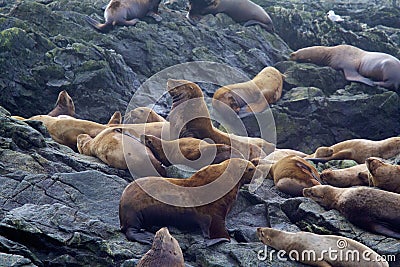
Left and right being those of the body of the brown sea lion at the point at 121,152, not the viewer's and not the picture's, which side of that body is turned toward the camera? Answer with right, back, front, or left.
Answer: left

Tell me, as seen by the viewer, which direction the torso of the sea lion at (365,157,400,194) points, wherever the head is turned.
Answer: to the viewer's left

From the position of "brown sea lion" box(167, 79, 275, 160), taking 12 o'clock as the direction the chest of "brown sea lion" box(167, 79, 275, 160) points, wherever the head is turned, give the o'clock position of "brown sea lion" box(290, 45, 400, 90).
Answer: "brown sea lion" box(290, 45, 400, 90) is roughly at 4 o'clock from "brown sea lion" box(167, 79, 275, 160).

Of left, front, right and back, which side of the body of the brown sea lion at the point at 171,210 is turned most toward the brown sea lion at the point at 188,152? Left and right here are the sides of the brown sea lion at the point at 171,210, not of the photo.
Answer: left

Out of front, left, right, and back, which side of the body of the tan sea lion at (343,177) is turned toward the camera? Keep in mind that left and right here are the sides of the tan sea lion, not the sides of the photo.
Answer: left

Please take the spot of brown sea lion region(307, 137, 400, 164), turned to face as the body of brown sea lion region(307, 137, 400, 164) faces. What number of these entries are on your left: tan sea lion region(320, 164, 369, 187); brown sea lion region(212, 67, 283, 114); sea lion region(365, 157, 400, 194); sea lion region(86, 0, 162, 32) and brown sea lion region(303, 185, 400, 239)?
3

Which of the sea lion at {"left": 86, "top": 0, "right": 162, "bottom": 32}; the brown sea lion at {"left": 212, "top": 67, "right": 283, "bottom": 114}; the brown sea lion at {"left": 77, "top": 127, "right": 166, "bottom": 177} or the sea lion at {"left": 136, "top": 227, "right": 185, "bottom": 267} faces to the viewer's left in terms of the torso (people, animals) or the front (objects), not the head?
the brown sea lion at {"left": 77, "top": 127, "right": 166, "bottom": 177}

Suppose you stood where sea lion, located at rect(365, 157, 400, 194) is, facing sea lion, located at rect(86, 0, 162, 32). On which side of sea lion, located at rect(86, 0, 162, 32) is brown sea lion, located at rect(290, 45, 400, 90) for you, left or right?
right

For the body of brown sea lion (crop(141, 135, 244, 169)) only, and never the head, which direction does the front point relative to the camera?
to the viewer's left

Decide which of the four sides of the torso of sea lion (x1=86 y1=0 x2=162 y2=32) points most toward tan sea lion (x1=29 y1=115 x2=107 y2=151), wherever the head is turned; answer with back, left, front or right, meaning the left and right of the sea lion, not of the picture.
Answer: right

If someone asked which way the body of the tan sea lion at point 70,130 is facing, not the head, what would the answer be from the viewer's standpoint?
to the viewer's left

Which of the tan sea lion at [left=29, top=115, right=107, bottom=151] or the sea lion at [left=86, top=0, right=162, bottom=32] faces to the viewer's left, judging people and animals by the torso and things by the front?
the tan sea lion
